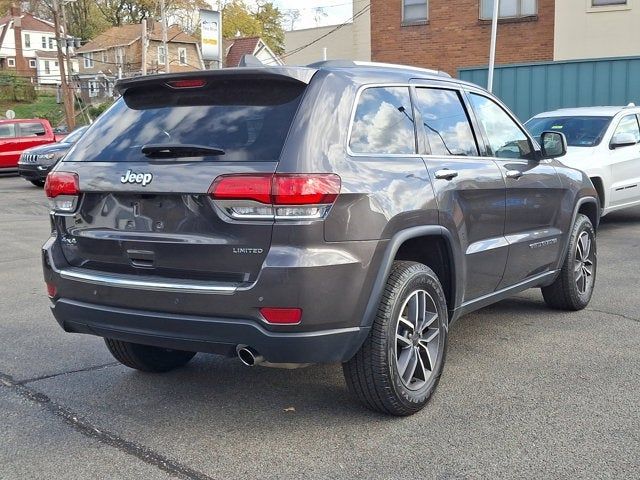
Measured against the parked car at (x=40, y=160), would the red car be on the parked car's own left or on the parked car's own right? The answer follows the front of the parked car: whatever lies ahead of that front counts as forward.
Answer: on the parked car's own right

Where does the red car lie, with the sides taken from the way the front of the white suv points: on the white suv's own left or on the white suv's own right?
on the white suv's own right

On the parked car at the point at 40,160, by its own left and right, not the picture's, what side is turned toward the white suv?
left

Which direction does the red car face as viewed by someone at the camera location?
facing to the left of the viewer

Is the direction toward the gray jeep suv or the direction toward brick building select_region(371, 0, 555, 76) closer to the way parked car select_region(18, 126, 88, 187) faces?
the gray jeep suv

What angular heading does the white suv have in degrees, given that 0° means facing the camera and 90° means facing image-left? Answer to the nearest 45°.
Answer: approximately 45°

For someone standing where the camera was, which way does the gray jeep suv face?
facing away from the viewer and to the right of the viewer

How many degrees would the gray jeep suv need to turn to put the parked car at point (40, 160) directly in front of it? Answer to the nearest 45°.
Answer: approximately 90° to its left

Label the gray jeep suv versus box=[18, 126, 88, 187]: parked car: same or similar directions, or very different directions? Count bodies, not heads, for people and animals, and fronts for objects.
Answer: very different directions

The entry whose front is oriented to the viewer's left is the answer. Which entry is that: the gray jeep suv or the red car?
the red car

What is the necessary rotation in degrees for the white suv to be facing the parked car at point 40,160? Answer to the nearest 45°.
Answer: approximately 45° to its right

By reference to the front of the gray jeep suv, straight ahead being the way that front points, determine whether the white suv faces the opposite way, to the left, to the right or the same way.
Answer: the opposite way
